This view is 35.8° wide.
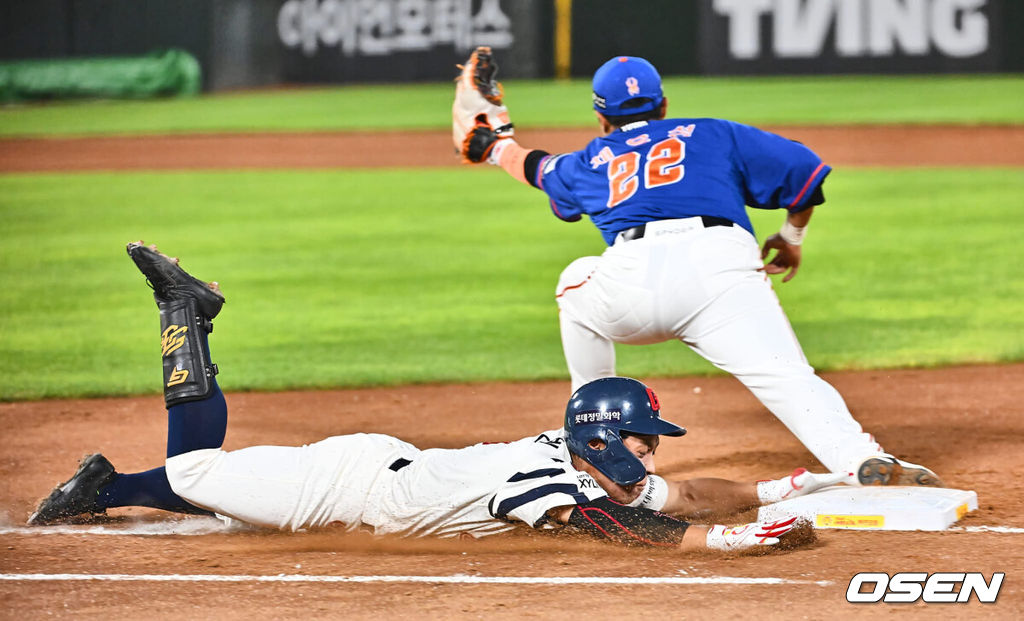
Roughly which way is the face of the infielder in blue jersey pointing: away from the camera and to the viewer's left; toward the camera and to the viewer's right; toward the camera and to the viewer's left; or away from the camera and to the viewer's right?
away from the camera and to the viewer's left

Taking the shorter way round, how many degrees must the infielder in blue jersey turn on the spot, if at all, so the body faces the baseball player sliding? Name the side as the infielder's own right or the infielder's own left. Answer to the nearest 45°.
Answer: approximately 135° to the infielder's own left

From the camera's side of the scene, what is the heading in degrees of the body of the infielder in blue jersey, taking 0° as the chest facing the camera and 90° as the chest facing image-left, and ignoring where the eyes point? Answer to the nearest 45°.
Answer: approximately 180°
